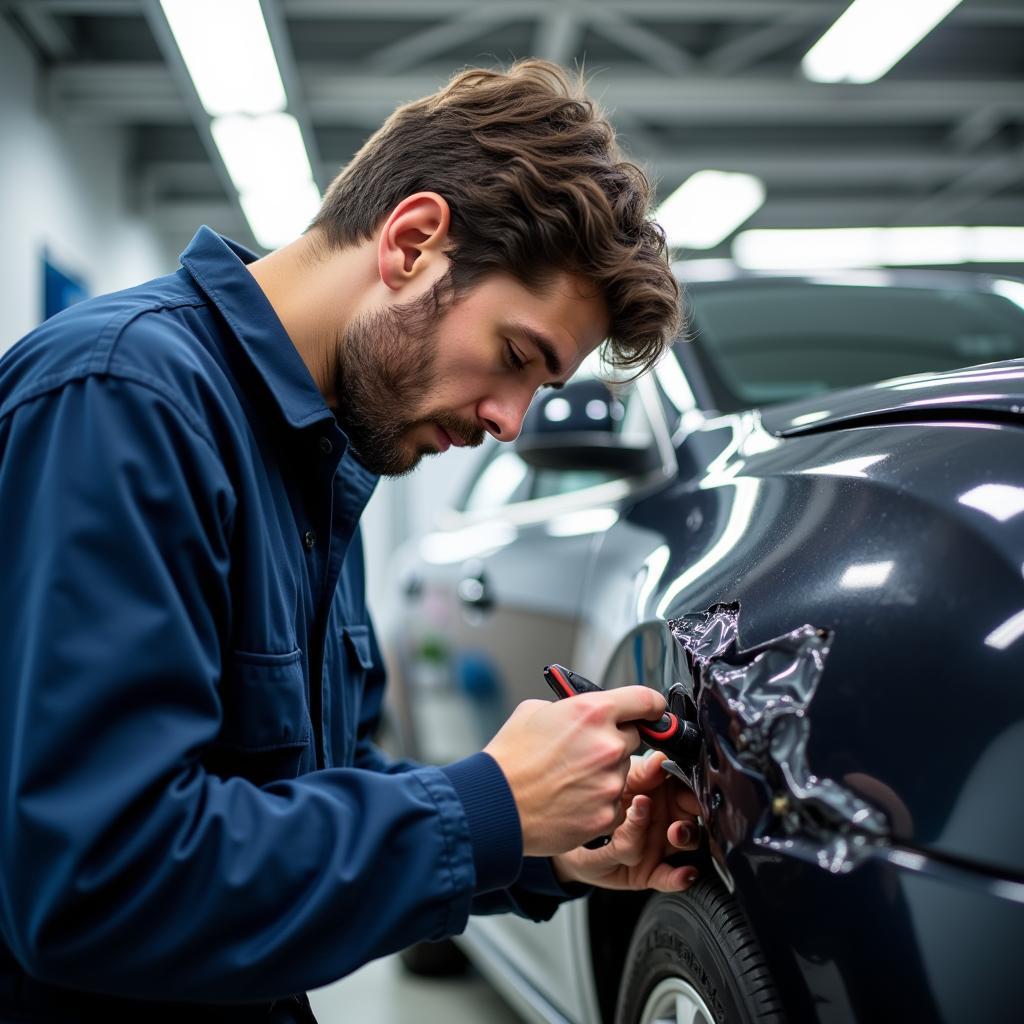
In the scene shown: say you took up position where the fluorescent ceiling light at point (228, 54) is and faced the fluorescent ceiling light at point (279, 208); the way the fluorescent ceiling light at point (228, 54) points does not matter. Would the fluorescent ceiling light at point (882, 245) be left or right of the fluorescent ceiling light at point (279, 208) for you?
right

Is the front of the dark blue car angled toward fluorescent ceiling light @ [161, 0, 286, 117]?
no

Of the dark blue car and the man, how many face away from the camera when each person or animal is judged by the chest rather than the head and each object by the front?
0

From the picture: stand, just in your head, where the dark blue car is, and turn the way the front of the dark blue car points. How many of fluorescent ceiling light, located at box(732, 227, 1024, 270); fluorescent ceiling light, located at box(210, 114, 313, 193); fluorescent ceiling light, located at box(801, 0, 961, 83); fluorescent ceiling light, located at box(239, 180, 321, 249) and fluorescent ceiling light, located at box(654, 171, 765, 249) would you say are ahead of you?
0

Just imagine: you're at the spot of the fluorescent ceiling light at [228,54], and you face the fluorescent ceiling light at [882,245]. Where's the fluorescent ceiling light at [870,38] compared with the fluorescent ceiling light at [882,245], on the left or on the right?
right

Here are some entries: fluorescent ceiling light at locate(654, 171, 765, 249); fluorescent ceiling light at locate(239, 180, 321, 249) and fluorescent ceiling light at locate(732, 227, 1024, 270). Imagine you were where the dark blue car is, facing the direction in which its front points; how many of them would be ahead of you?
0

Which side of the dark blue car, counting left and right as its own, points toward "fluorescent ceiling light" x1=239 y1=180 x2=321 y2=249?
back

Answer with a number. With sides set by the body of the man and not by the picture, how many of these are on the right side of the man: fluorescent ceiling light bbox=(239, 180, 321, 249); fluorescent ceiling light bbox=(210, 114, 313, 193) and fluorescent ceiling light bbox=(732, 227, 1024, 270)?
0

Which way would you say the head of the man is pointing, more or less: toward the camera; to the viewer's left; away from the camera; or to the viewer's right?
to the viewer's right

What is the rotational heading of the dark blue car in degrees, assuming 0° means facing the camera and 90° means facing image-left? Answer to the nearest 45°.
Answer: approximately 315°

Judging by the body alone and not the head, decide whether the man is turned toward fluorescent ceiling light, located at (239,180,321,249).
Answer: no

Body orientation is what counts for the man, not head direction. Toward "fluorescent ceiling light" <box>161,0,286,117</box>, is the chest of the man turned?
no

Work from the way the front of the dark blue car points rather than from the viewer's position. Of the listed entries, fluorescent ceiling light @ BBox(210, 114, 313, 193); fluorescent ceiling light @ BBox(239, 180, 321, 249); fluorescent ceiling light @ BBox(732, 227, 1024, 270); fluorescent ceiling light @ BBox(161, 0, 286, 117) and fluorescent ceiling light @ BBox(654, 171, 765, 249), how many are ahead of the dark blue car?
0

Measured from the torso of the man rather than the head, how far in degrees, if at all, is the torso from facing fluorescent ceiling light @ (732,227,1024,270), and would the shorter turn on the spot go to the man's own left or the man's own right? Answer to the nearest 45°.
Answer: approximately 45° to the man's own left

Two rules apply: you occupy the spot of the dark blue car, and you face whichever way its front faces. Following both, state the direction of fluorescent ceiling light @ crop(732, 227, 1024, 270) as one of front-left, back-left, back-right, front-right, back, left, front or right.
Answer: back-left

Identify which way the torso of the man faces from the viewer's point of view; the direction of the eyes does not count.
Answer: to the viewer's right

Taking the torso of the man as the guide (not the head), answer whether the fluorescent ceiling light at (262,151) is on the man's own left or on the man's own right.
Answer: on the man's own left
